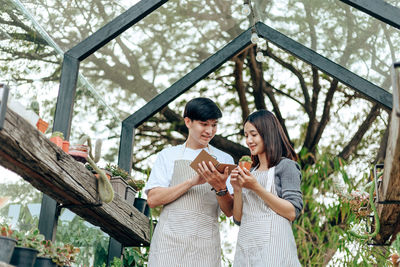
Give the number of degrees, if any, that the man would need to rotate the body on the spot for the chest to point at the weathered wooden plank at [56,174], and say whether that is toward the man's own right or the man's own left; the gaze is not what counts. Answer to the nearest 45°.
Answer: approximately 135° to the man's own right

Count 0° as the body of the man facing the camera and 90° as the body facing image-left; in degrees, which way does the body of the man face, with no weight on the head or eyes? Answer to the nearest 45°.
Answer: approximately 315°

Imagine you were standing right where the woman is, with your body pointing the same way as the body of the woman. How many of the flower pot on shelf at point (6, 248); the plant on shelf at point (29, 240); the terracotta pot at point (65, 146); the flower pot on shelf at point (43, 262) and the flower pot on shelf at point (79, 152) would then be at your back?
0

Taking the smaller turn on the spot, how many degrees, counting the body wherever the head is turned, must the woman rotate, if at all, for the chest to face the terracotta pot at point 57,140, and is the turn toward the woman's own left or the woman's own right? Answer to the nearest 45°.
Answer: approximately 45° to the woman's own right

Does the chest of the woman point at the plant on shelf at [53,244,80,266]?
no

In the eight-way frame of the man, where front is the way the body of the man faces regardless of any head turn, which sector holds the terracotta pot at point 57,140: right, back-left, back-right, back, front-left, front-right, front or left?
back-right

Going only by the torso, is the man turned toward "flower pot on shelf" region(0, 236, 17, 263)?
no

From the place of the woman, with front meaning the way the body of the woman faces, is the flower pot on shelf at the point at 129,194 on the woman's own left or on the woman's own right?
on the woman's own right

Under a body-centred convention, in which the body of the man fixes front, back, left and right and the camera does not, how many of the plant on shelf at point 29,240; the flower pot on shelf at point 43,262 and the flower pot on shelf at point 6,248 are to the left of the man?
0

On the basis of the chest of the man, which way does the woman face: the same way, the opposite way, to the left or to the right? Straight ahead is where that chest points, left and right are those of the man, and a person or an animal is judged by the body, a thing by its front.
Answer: to the right

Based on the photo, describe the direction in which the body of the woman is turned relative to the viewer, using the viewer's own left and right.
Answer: facing the viewer and to the left of the viewer

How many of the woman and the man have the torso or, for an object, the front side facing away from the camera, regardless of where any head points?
0

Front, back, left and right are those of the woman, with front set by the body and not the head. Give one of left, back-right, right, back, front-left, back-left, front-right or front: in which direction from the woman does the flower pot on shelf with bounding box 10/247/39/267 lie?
front-right

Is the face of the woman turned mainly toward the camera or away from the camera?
toward the camera

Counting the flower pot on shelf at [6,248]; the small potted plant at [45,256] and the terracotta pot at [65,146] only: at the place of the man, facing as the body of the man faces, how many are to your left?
0

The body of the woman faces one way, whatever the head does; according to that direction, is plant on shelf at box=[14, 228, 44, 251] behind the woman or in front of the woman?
in front

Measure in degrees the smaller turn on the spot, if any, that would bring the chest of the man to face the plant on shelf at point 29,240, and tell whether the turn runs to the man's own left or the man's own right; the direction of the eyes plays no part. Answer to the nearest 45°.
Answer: approximately 135° to the man's own right

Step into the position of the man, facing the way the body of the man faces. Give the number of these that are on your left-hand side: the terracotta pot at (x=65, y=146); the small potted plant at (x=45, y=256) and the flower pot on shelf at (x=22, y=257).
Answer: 0

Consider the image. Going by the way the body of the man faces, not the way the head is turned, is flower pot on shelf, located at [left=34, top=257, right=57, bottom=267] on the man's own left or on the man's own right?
on the man's own right
